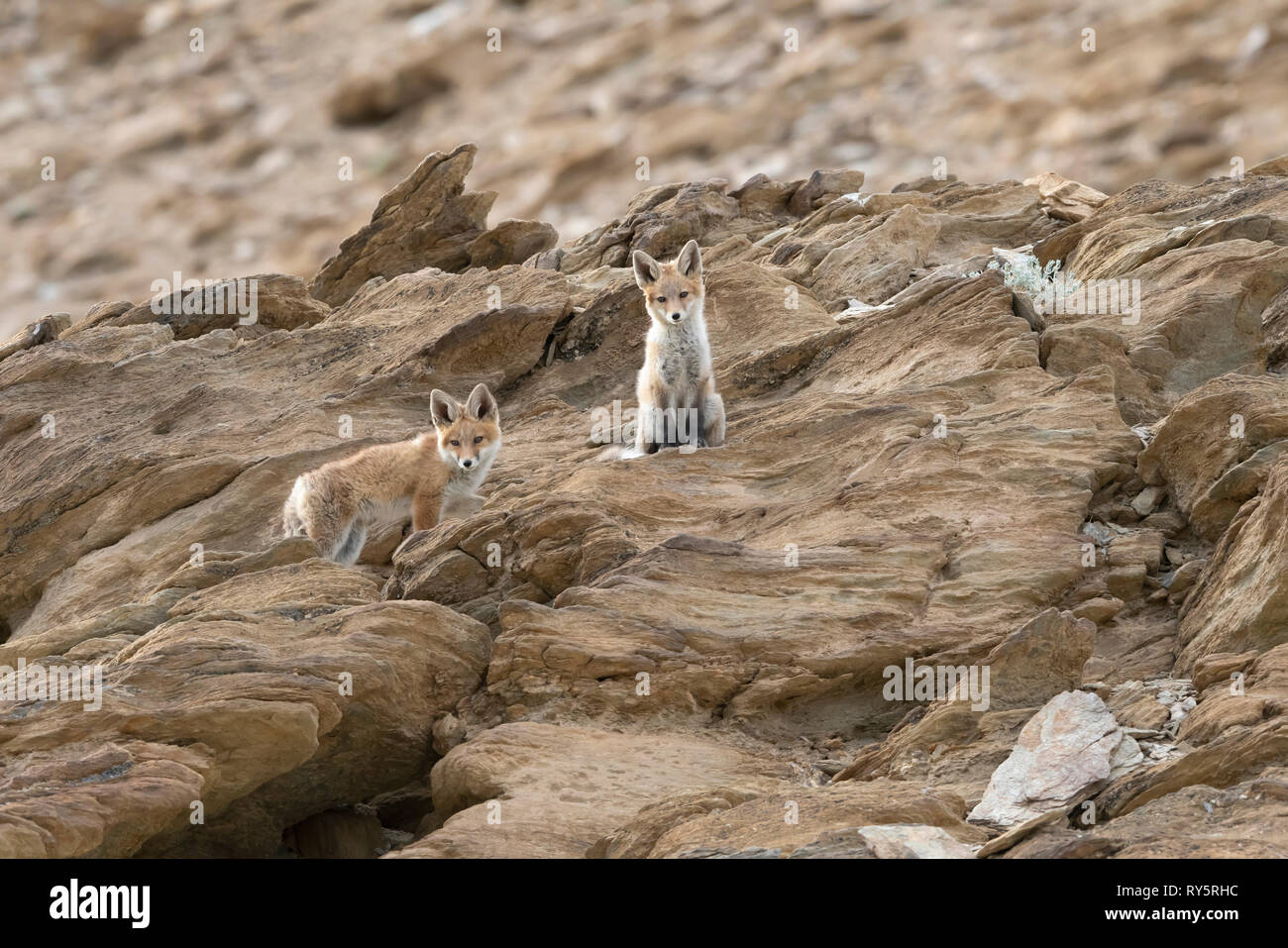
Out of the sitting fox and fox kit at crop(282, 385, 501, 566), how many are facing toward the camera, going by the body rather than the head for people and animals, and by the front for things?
1

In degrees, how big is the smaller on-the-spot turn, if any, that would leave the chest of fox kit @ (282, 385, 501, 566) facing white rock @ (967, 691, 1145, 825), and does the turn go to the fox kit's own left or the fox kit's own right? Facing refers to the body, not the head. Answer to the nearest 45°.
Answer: approximately 45° to the fox kit's own right

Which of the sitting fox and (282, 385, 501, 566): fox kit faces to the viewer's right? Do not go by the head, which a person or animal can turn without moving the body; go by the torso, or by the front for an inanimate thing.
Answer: the fox kit

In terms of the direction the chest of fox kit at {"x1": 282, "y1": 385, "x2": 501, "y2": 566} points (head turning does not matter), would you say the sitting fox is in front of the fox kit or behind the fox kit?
in front

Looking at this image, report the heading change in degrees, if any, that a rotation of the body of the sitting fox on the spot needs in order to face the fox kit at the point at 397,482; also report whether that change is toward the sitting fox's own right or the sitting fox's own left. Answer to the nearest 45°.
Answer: approximately 90° to the sitting fox's own right

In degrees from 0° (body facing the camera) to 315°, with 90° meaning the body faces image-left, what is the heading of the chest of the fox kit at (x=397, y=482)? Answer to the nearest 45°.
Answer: approximately 270°

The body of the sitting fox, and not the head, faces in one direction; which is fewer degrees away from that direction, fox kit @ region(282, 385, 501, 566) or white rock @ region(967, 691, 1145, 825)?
the white rock

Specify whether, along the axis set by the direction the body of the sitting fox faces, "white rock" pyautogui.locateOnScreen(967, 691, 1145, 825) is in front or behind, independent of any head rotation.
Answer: in front

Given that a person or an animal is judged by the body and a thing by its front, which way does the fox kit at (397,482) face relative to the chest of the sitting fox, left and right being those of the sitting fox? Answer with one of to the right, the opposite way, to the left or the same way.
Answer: to the left
